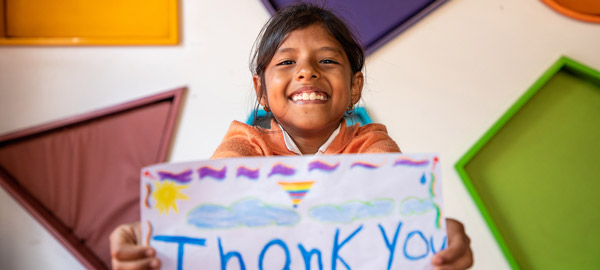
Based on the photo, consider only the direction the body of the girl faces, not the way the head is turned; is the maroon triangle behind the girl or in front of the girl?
behind

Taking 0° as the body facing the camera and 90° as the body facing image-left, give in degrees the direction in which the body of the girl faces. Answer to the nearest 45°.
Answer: approximately 0°

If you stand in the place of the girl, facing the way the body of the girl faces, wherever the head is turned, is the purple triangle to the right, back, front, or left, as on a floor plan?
back

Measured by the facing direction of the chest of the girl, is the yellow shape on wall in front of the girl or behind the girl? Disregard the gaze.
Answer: behind

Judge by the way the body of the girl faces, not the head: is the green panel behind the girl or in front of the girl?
behind
